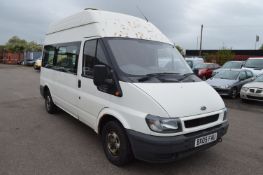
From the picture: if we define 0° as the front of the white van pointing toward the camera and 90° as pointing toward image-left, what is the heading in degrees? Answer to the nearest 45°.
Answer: approximately 315°

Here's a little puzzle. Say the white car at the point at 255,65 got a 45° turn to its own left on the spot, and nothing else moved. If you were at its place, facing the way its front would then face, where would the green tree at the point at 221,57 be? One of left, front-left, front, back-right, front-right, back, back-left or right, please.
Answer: back

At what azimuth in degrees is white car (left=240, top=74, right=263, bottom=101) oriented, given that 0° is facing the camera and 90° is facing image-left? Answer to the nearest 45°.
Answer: approximately 45°

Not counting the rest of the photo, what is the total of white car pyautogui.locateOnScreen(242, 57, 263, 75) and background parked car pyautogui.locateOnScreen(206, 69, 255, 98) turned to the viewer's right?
0

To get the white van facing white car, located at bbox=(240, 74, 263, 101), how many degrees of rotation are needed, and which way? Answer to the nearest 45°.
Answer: approximately 90° to its left

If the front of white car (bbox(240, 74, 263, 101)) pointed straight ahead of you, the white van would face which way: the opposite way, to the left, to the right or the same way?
to the left

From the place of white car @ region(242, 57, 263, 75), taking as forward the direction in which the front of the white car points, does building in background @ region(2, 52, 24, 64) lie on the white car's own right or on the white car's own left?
on the white car's own right
